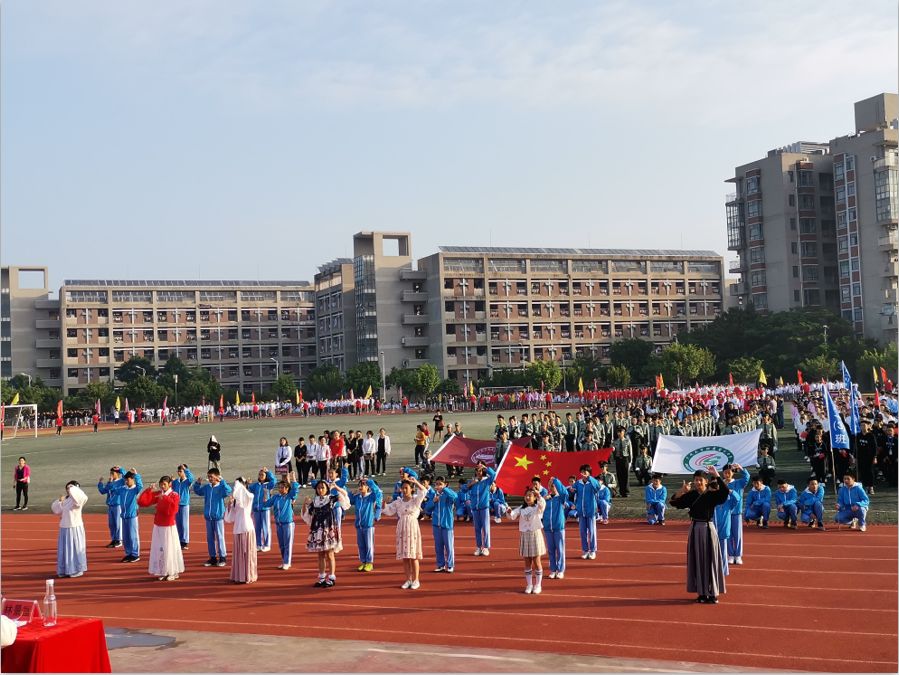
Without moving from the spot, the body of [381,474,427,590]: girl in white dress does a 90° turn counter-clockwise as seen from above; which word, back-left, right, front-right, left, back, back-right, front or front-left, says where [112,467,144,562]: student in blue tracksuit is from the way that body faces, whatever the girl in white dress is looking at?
back-left

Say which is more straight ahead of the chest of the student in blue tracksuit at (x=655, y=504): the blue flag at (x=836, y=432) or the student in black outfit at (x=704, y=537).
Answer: the student in black outfit

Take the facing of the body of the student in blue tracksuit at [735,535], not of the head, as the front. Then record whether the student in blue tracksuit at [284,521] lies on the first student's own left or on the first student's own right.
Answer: on the first student's own right

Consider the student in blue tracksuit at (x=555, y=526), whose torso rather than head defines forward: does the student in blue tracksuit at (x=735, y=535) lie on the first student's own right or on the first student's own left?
on the first student's own left

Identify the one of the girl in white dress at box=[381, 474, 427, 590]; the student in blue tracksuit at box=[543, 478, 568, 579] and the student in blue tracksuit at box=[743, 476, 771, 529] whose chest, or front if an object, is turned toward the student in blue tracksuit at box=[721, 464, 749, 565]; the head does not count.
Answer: the student in blue tracksuit at box=[743, 476, 771, 529]

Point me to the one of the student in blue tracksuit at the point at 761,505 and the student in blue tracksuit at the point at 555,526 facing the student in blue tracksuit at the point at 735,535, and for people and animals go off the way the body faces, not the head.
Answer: the student in blue tracksuit at the point at 761,505

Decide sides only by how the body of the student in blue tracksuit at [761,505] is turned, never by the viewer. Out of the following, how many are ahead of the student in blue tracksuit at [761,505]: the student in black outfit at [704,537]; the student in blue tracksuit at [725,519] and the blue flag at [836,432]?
2
